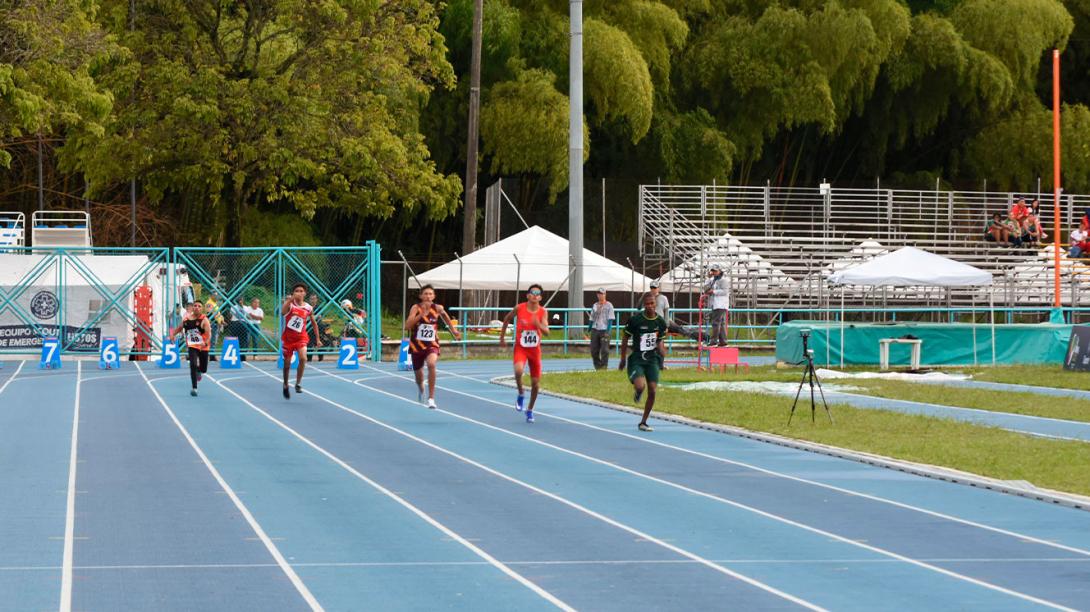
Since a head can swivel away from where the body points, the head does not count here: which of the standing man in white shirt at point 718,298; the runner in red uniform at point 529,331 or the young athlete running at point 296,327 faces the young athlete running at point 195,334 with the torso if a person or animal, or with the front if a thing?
the standing man in white shirt

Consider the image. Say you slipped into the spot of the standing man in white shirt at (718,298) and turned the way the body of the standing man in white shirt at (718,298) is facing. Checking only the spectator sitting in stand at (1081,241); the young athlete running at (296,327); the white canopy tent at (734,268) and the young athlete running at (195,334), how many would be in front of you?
2

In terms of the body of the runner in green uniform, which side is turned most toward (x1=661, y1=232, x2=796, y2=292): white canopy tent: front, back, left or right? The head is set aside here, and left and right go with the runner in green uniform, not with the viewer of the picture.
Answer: back

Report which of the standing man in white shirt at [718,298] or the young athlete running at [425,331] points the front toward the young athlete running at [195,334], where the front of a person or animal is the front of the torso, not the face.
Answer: the standing man in white shirt
